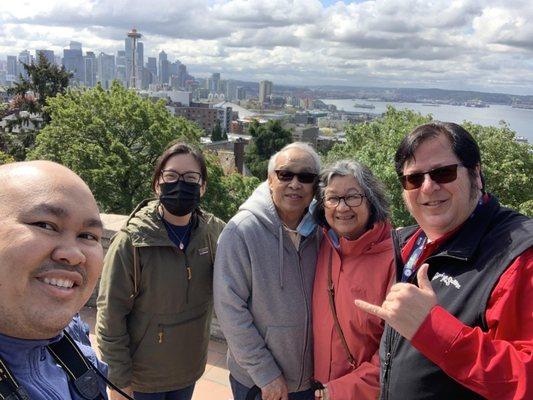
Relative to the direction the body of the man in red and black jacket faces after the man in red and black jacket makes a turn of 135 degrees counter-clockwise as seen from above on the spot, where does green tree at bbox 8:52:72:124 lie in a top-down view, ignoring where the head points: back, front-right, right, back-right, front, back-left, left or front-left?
back-left

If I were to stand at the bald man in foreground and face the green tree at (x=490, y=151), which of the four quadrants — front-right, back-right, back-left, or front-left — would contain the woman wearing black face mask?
front-left

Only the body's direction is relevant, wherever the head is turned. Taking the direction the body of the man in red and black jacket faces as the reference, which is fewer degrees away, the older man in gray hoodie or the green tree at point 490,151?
the older man in gray hoodie

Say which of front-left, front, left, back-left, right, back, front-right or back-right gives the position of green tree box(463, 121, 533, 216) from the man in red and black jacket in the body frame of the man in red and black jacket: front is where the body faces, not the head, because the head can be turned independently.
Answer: back-right

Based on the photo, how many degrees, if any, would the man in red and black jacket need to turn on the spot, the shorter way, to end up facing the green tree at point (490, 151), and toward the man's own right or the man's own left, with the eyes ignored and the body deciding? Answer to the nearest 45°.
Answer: approximately 135° to the man's own right

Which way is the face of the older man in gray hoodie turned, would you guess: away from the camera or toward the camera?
toward the camera

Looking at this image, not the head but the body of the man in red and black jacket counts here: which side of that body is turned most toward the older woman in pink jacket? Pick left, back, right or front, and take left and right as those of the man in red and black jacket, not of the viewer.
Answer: right

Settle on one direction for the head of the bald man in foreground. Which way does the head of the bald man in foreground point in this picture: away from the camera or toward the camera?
toward the camera

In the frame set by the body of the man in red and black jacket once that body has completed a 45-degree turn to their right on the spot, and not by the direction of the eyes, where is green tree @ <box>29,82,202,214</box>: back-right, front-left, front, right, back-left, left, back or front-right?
front-right

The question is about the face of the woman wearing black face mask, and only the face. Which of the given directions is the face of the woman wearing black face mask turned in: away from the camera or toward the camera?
toward the camera

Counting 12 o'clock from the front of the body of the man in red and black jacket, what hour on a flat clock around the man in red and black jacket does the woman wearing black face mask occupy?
The woman wearing black face mask is roughly at 2 o'clock from the man in red and black jacket.

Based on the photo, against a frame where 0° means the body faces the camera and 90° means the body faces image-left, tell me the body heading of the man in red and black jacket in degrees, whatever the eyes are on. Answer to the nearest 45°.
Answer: approximately 45°

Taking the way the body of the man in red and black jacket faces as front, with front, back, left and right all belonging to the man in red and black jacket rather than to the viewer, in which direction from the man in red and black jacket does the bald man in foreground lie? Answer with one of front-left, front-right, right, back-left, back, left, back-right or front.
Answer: front

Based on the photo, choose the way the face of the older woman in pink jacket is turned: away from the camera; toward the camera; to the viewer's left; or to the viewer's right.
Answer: toward the camera
